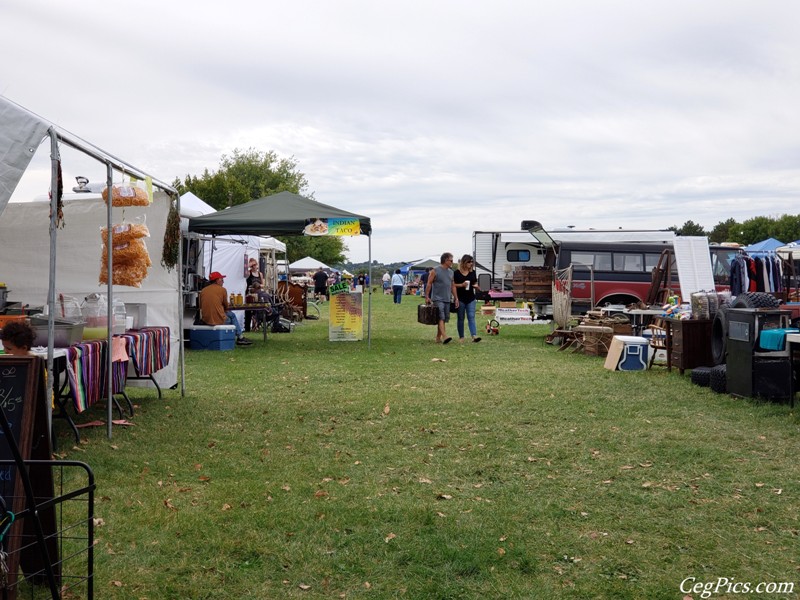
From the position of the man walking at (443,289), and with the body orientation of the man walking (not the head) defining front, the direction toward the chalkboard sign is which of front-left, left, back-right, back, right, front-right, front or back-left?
front-right

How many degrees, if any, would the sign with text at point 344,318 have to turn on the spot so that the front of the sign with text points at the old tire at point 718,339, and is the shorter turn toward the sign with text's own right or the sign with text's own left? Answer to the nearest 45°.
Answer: approximately 45° to the sign with text's own left

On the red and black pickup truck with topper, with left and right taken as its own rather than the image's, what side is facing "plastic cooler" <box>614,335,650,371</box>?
right

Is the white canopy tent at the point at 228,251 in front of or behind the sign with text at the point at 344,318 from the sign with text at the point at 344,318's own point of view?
behind

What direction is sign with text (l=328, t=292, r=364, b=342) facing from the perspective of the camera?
toward the camera

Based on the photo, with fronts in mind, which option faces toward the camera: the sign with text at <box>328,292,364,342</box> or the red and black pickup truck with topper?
the sign with text

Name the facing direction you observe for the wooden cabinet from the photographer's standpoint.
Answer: facing the viewer and to the left of the viewer

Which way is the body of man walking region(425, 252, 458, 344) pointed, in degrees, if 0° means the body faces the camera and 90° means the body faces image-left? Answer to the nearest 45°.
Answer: approximately 315°

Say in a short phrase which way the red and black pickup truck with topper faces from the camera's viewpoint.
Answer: facing to the right of the viewer

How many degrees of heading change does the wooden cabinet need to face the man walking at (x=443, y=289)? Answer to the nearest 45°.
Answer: approximately 90° to its right

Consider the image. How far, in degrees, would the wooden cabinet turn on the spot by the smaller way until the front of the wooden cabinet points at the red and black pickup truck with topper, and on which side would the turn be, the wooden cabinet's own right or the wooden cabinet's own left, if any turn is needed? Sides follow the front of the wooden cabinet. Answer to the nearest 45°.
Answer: approximately 135° to the wooden cabinet's own right

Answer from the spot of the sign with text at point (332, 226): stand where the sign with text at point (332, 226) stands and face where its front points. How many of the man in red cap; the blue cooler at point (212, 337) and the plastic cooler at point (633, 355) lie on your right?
2

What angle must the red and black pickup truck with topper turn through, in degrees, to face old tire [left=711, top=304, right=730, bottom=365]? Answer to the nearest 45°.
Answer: approximately 90° to its right
